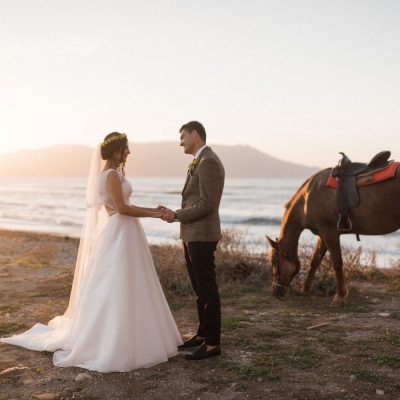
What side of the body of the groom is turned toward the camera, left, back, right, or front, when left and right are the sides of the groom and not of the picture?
left

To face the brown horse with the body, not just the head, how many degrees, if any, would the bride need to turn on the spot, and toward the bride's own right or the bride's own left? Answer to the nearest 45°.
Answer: approximately 45° to the bride's own left

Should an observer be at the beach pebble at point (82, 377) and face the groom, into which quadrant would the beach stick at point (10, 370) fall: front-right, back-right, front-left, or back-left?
back-left

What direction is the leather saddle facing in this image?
to the viewer's left

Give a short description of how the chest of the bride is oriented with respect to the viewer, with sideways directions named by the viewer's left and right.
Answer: facing to the right of the viewer

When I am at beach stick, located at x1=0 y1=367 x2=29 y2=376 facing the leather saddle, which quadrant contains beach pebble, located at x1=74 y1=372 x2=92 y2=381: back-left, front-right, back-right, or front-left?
front-right

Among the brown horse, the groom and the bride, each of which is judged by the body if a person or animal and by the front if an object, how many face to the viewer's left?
2

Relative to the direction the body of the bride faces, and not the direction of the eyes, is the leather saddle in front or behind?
in front

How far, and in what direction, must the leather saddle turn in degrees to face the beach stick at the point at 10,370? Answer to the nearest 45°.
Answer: approximately 45° to its left

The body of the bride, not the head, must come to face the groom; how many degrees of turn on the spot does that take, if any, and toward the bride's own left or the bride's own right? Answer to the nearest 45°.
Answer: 0° — they already face them

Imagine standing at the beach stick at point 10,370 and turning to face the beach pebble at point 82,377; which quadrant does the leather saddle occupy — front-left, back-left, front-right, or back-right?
front-left

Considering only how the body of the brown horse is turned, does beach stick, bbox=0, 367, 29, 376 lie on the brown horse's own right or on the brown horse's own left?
on the brown horse's own left

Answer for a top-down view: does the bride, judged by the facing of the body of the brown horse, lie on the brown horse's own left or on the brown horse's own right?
on the brown horse's own left

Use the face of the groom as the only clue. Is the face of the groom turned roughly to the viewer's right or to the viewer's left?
to the viewer's left

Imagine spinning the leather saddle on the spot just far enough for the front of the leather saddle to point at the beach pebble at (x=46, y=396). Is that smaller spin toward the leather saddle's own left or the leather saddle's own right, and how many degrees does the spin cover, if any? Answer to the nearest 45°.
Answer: approximately 45° to the leather saddle's own left

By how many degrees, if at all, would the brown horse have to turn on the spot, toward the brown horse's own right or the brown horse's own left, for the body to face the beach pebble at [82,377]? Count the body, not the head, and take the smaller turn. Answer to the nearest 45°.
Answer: approximately 45° to the brown horse's own left

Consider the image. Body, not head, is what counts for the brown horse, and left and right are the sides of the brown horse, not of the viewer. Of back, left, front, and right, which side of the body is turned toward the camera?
left

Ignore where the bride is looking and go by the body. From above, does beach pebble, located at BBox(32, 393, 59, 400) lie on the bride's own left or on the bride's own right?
on the bride's own right
